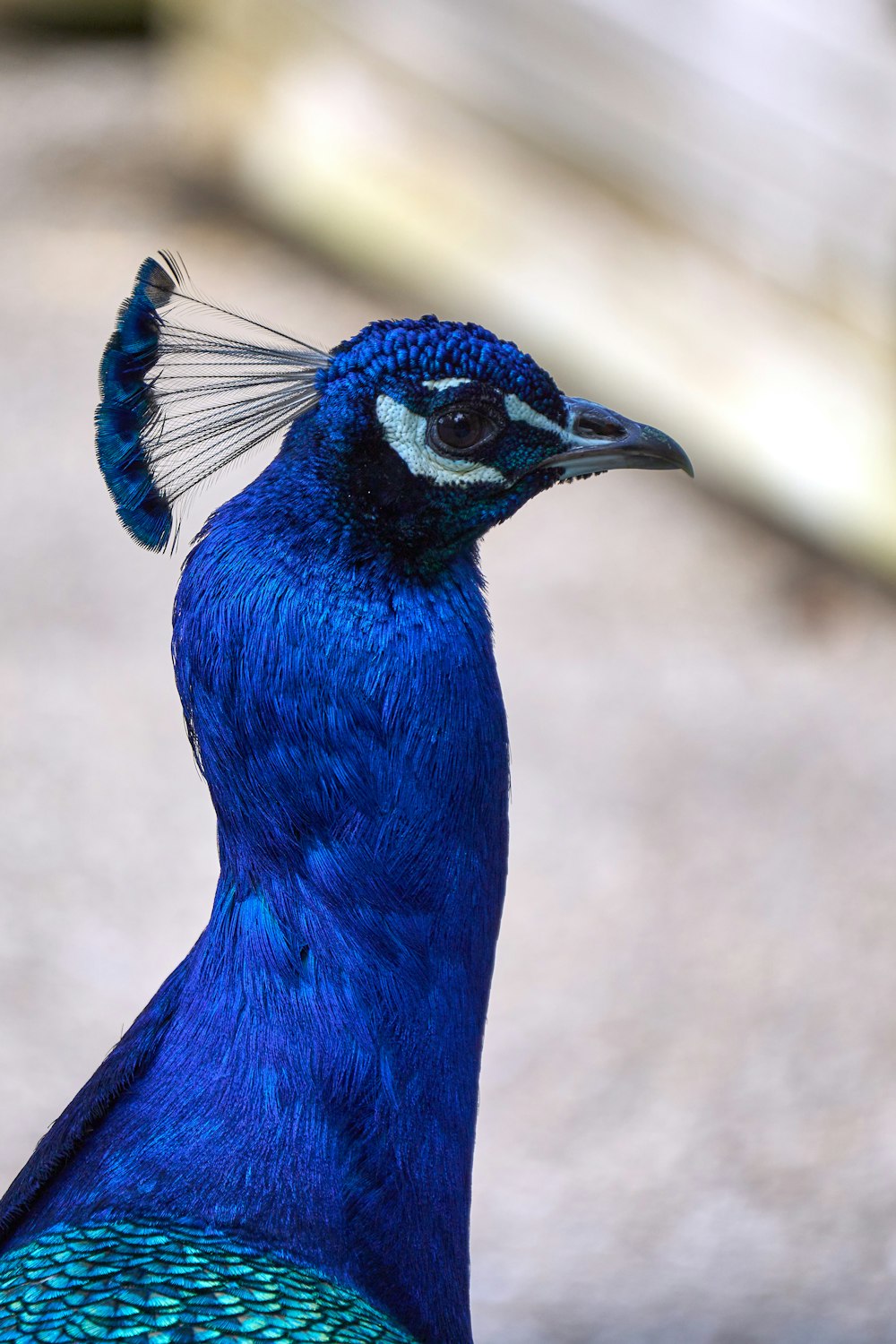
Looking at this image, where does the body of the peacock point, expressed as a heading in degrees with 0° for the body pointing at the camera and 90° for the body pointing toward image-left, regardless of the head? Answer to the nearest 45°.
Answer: approximately 270°
